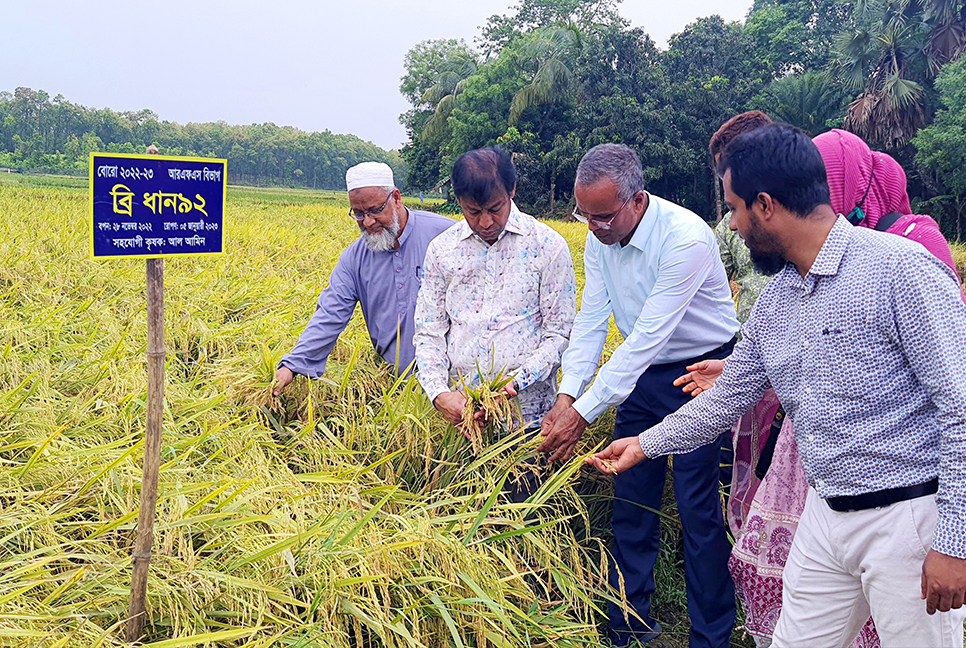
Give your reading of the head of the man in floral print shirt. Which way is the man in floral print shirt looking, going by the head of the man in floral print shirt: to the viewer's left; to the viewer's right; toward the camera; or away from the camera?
toward the camera

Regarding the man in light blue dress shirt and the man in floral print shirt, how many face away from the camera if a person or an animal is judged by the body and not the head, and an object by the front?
0

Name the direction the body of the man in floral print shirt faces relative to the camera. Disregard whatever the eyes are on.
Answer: toward the camera

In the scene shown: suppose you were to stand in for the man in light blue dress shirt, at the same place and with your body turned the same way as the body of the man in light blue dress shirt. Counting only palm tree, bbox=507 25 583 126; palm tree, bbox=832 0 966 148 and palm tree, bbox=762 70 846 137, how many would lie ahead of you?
0

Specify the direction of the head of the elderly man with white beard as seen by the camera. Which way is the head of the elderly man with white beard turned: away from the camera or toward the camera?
toward the camera

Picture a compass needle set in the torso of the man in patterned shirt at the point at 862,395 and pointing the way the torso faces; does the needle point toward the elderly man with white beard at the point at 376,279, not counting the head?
no

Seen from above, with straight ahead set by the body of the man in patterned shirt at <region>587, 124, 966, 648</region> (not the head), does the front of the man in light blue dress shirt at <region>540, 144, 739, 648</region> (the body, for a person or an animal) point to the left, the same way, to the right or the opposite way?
the same way

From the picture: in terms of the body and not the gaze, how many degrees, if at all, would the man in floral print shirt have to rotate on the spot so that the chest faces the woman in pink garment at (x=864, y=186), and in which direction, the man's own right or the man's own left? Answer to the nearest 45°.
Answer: approximately 90° to the man's own left

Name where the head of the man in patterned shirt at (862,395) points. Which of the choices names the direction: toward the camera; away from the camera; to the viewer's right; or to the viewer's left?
to the viewer's left

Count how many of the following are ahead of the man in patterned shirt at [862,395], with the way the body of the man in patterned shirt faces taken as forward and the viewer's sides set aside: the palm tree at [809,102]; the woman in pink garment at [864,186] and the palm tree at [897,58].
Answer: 0

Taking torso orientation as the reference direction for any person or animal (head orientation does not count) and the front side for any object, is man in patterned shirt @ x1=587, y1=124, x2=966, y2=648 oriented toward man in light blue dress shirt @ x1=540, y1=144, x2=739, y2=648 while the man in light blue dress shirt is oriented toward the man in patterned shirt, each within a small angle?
no

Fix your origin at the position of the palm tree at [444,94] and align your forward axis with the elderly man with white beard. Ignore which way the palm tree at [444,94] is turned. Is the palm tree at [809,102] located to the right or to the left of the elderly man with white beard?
left

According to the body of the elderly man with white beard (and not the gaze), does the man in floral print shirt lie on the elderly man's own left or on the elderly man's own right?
on the elderly man's own left

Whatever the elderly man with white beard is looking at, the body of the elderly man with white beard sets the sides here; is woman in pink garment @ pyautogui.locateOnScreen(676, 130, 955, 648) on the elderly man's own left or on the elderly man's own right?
on the elderly man's own left

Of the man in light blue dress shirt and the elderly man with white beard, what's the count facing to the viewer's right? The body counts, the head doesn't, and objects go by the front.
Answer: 0

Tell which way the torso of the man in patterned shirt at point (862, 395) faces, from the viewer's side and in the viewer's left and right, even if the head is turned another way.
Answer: facing the viewer and to the left of the viewer

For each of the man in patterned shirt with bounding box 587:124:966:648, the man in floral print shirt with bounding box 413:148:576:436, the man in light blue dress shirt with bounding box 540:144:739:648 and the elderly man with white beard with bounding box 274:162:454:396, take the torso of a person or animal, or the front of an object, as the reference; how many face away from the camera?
0

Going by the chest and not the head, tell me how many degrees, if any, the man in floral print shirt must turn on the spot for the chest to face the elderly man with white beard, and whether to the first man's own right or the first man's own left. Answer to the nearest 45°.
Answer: approximately 135° to the first man's own right

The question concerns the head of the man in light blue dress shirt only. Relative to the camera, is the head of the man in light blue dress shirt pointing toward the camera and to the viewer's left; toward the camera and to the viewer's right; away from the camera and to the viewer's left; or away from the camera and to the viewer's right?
toward the camera and to the viewer's left
